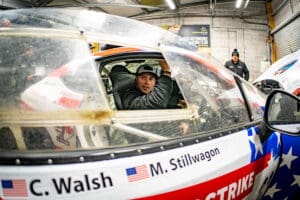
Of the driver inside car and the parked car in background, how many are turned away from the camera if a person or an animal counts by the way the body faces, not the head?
0

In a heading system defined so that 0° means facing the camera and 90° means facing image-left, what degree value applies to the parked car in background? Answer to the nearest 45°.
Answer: approximately 45°

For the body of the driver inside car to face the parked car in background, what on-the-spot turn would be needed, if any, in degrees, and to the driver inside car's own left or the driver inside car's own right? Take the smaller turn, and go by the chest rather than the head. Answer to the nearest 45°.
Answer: approximately 90° to the driver inside car's own left

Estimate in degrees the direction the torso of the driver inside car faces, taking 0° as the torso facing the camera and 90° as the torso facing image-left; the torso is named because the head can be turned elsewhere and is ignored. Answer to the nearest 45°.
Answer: approximately 315°
